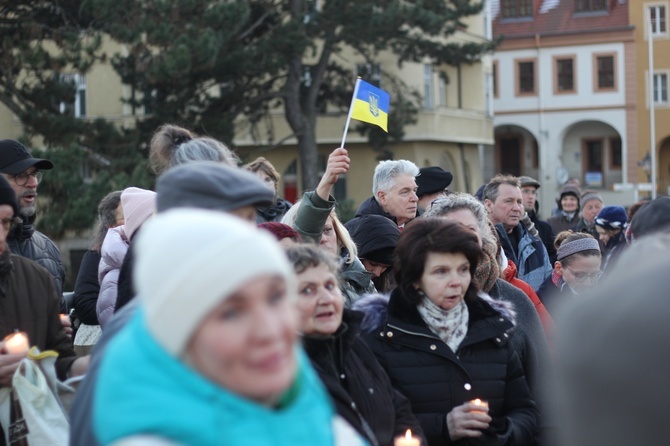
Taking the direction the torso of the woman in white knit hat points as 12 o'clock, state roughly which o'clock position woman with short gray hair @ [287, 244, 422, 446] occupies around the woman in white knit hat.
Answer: The woman with short gray hair is roughly at 8 o'clock from the woman in white knit hat.

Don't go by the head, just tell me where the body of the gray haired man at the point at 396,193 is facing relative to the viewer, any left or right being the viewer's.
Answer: facing the viewer and to the right of the viewer

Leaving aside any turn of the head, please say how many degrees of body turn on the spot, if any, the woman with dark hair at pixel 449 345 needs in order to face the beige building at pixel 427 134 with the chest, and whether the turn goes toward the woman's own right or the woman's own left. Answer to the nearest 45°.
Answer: approximately 135° to the woman's own left

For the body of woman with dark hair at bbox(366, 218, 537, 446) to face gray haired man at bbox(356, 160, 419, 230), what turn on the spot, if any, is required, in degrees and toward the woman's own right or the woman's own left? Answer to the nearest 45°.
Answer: approximately 135° to the woman's own left

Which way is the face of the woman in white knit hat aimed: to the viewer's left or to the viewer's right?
to the viewer's right

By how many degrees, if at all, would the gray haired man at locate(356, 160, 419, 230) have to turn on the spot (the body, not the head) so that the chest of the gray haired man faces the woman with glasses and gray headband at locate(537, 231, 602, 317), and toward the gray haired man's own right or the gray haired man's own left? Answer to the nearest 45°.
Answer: approximately 45° to the gray haired man's own left

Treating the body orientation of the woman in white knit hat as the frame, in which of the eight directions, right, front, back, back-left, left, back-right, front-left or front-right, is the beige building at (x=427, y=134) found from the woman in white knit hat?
back-left

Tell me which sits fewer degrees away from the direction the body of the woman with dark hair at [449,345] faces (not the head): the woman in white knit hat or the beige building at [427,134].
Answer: the woman in white knit hat

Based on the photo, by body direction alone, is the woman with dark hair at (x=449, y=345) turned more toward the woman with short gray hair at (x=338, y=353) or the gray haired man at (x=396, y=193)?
the woman with short gray hair

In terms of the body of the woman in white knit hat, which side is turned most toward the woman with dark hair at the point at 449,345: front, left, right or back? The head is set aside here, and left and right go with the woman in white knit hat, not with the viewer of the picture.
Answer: left

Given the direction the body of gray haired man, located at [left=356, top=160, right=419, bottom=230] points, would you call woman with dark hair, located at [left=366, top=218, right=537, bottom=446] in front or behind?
in front

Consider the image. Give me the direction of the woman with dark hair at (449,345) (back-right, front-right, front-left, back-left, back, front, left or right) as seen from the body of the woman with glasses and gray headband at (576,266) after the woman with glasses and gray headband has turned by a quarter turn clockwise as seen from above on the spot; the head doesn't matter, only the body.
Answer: front-left

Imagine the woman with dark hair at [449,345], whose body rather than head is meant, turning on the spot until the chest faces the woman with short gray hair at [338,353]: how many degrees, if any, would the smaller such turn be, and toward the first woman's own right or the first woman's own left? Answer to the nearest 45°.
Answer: approximately 90° to the first woman's own right

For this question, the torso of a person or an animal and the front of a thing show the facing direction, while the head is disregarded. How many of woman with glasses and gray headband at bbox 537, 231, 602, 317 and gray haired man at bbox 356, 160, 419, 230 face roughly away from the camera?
0
